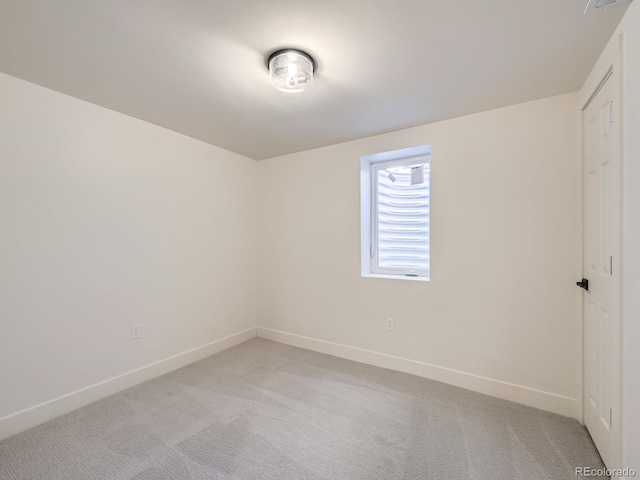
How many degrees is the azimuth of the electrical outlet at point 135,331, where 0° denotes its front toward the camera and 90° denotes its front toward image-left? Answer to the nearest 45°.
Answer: approximately 315°

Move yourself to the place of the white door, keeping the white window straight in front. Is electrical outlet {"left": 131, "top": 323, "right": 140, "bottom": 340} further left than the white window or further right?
left

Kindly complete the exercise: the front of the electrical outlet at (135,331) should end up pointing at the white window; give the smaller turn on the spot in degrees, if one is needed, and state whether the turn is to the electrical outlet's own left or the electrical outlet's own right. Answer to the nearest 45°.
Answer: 0° — it already faces it

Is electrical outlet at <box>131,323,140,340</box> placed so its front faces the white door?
yes
